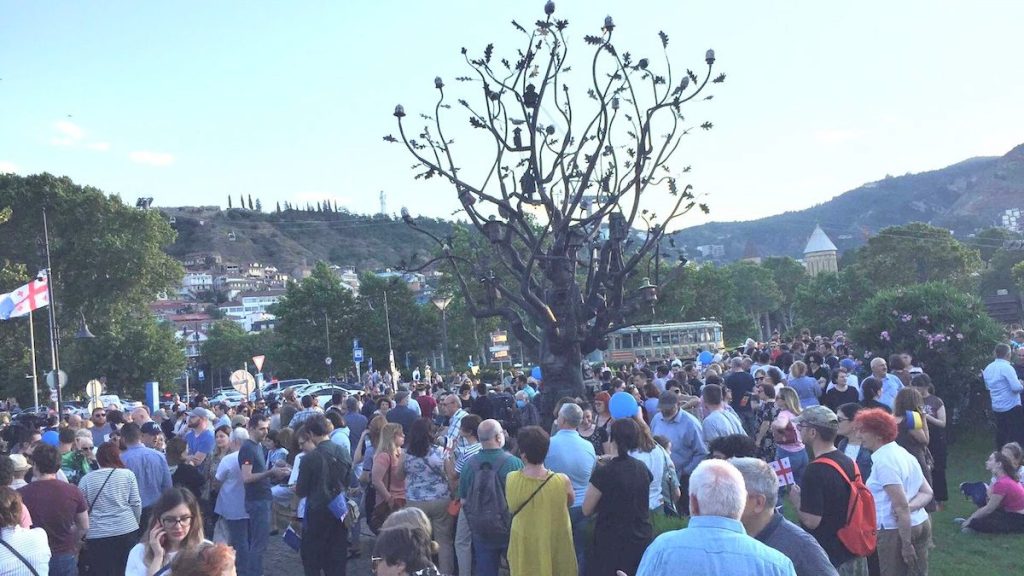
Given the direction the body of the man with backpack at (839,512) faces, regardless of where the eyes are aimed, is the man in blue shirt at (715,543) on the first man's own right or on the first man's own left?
on the first man's own left

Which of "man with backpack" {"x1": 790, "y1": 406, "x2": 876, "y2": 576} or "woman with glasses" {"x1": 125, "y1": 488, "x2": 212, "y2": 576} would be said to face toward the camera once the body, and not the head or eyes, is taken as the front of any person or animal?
the woman with glasses

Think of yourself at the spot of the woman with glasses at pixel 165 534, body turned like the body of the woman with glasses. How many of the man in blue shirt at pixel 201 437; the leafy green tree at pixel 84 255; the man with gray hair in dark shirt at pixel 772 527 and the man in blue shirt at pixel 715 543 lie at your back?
2

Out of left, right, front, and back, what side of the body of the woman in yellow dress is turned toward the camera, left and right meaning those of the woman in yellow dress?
back

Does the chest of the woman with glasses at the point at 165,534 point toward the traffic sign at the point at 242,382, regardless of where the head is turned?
no

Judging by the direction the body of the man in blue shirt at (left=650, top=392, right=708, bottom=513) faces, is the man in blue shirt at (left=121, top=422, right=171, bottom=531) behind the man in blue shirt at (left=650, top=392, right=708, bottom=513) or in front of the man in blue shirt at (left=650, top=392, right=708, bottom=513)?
in front

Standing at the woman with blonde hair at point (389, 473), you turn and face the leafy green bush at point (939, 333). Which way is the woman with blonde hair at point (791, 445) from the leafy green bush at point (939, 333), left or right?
right

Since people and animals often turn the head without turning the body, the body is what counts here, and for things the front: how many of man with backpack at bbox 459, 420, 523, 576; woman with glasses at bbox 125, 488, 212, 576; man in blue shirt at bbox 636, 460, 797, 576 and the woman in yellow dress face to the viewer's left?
0

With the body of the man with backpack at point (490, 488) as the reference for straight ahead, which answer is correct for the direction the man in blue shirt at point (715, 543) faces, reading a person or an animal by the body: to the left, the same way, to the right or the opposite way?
the same way

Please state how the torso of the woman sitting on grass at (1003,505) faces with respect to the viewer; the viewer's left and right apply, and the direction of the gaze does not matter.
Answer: facing to the left of the viewer

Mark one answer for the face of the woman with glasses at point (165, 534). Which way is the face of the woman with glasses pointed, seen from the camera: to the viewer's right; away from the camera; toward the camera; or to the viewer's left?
toward the camera

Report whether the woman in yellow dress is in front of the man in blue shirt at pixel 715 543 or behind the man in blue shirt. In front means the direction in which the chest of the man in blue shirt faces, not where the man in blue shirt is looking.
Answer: in front

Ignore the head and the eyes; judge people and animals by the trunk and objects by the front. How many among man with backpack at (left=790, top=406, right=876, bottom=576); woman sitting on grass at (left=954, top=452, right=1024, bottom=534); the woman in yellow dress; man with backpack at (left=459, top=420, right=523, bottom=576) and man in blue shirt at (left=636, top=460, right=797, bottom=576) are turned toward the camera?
0

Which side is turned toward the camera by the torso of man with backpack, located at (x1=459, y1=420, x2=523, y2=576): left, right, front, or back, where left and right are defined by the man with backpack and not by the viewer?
back

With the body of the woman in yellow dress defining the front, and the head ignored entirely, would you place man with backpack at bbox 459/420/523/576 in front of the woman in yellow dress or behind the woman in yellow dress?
in front

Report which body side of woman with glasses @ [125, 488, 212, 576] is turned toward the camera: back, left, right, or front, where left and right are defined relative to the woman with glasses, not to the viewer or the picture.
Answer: front

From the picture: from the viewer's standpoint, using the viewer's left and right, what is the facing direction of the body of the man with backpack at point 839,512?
facing away from the viewer and to the left of the viewer

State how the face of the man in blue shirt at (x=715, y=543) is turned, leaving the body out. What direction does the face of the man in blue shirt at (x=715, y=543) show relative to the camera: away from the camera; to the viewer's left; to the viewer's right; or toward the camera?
away from the camera

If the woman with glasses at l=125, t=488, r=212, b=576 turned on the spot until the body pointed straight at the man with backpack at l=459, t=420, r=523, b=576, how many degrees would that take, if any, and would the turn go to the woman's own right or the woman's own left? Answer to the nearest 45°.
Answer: approximately 135° to the woman's own left

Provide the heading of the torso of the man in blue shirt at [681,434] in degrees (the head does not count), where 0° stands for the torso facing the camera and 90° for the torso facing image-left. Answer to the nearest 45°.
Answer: approximately 45°

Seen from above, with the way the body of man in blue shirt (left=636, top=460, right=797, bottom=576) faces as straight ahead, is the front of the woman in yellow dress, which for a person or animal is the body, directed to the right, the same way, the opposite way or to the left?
the same way

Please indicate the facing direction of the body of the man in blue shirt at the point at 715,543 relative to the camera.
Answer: away from the camera
